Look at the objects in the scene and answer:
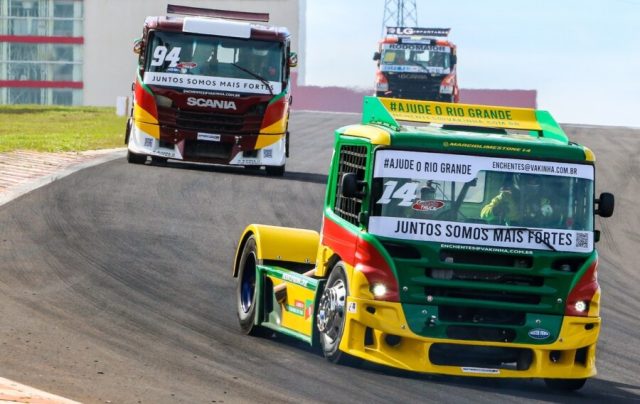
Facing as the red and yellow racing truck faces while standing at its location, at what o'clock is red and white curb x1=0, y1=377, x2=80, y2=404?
The red and white curb is roughly at 12 o'clock from the red and yellow racing truck.

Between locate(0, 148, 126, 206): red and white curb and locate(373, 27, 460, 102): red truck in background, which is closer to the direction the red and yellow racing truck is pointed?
the red and white curb

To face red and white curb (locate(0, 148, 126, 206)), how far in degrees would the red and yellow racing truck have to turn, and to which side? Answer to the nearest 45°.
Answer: approximately 90° to its right

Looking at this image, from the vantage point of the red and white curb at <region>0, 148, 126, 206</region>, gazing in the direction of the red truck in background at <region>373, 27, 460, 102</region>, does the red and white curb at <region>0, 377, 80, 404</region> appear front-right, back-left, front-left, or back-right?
back-right

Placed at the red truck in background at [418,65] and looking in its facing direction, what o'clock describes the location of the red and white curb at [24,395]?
The red and white curb is roughly at 12 o'clock from the red truck in background.

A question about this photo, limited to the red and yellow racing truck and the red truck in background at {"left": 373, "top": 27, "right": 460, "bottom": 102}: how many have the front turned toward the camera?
2

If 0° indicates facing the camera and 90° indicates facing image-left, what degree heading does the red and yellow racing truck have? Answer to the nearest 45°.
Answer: approximately 0°
